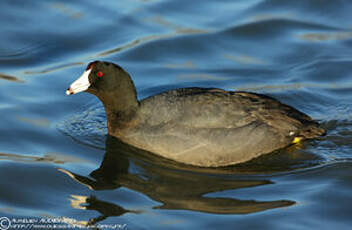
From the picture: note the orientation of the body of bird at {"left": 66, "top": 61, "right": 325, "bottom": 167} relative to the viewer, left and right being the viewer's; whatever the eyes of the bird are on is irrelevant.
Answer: facing to the left of the viewer
